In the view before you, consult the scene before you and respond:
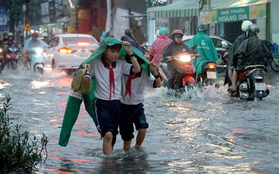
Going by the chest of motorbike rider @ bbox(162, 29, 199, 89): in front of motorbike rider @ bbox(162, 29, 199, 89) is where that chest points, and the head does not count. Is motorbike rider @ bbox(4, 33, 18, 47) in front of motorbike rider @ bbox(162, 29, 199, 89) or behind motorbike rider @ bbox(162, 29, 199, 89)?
behind

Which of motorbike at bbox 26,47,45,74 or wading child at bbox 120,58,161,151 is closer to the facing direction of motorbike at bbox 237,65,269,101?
the motorbike

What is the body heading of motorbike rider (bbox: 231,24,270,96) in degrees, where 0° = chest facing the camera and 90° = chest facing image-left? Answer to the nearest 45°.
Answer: approximately 135°

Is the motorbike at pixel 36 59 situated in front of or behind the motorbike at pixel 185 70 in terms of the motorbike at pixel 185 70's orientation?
behind

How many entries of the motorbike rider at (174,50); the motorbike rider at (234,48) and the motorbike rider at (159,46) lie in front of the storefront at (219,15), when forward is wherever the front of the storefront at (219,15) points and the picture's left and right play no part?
3
